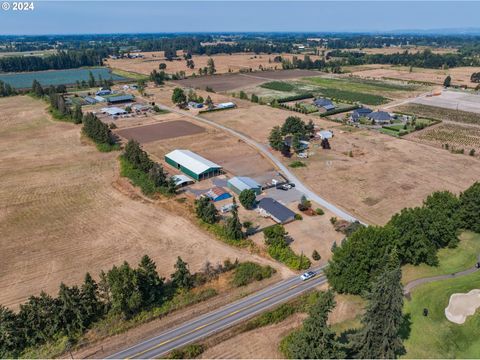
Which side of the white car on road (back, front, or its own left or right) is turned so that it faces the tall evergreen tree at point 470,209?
back

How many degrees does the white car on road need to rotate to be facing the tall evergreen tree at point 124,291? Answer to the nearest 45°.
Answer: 0° — it already faces it

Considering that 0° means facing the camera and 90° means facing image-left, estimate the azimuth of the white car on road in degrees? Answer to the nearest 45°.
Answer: approximately 45°

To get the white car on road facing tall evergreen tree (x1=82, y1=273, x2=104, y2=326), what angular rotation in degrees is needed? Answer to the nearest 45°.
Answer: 0° — it already faces it

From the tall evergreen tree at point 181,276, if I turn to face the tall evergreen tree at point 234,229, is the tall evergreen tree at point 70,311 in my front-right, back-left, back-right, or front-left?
back-left

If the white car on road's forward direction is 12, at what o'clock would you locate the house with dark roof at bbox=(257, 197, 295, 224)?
The house with dark roof is roughly at 4 o'clock from the white car on road.

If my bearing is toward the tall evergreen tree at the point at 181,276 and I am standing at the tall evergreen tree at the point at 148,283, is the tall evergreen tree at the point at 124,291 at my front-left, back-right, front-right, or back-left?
back-right

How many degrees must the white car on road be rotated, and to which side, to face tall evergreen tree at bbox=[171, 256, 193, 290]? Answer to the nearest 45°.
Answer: approximately 45° to its right
